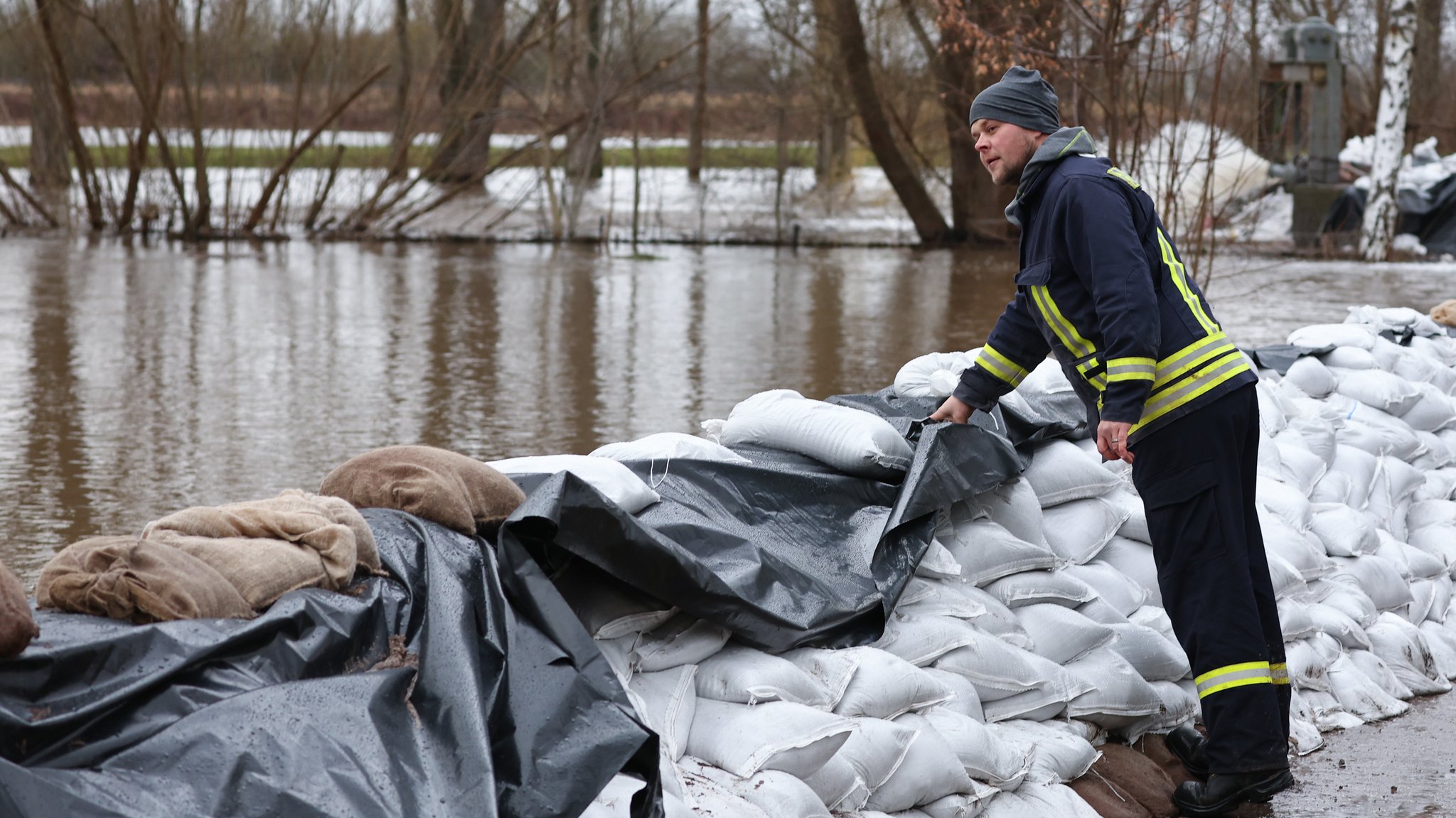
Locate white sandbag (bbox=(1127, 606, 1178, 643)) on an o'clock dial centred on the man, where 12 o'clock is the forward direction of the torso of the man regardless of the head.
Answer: The white sandbag is roughly at 3 o'clock from the man.

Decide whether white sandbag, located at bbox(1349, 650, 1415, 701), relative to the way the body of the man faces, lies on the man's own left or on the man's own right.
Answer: on the man's own right

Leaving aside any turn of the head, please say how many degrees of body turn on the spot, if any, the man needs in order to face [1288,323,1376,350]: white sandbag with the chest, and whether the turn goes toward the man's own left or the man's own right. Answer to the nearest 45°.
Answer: approximately 90° to the man's own right

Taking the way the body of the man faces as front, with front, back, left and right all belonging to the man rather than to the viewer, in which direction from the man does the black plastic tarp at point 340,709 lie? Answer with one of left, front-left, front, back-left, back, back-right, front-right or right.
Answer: front-left

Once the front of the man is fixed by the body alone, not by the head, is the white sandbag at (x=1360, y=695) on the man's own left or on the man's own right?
on the man's own right

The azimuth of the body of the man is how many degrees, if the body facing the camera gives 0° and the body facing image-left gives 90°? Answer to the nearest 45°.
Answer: approximately 90°
